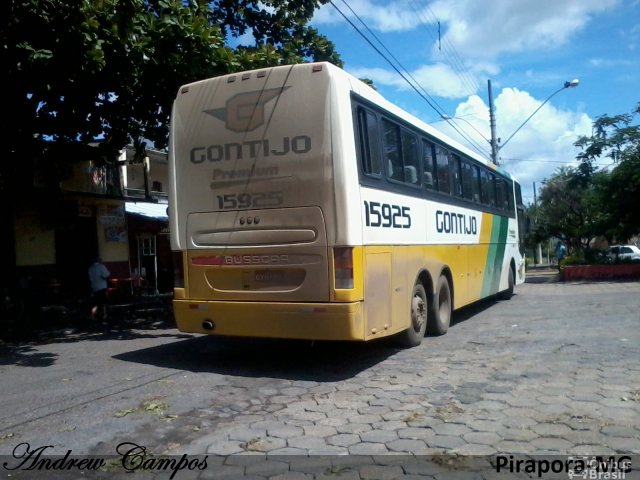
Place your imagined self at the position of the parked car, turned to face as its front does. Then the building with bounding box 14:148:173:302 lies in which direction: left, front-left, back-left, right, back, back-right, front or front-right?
front-left

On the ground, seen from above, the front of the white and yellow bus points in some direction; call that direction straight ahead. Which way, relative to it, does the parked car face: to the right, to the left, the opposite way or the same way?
to the left

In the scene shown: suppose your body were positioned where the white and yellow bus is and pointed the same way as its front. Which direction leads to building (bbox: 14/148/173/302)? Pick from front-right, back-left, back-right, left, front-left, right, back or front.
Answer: left

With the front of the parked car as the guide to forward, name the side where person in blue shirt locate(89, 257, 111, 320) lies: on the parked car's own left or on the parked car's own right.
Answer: on the parked car's own left

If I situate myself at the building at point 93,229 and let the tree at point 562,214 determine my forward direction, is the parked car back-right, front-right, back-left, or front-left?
front-right

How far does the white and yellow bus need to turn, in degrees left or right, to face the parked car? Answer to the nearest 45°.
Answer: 0° — it already faces it

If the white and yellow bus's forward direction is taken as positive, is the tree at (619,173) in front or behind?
in front

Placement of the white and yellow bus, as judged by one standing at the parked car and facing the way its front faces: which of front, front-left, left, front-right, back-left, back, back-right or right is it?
left

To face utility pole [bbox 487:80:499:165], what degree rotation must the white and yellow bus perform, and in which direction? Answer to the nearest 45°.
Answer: approximately 45° to its left

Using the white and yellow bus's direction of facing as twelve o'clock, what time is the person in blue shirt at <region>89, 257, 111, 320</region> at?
The person in blue shirt is roughly at 9 o'clock from the white and yellow bus.

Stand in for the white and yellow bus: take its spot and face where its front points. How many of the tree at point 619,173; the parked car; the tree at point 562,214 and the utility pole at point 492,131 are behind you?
0

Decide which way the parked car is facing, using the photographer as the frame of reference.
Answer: facing to the left of the viewer

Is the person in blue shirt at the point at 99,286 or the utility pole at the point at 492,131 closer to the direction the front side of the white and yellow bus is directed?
the utility pole

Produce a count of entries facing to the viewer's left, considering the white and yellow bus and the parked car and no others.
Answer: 1

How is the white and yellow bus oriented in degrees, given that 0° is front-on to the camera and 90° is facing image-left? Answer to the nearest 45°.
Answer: approximately 225°
